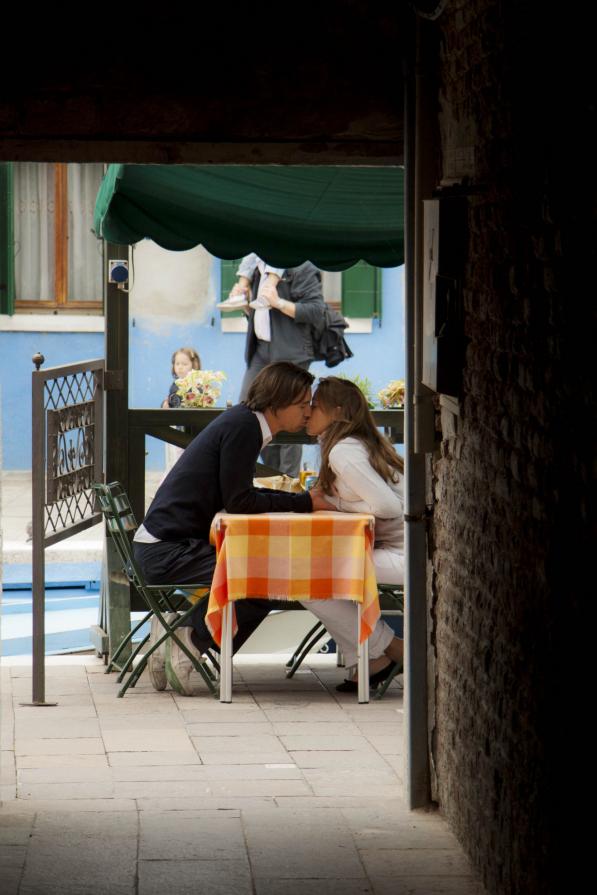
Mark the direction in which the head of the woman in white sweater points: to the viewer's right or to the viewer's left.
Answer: to the viewer's left

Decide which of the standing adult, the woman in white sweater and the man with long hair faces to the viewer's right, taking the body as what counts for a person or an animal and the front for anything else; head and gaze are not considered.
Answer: the man with long hair

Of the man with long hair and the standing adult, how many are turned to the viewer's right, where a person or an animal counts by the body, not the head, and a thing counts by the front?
1

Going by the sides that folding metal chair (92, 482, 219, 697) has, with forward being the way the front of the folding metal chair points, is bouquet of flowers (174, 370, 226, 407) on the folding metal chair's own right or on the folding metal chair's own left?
on the folding metal chair's own left

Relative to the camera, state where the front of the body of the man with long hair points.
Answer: to the viewer's right

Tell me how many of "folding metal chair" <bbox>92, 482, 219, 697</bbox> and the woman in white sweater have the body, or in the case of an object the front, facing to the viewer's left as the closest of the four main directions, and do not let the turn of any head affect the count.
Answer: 1

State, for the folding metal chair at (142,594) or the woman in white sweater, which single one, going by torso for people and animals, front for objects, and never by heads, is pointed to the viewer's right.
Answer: the folding metal chair

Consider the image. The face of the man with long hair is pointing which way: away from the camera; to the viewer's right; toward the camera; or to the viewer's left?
to the viewer's right

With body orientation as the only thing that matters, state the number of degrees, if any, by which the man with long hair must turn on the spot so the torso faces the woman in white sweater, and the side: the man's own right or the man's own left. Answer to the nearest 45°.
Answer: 0° — they already face them

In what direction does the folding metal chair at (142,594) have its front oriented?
to the viewer's right

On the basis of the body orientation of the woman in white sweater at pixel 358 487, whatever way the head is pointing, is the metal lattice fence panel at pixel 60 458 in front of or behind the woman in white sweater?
in front

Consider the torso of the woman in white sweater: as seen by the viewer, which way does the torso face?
to the viewer's left
